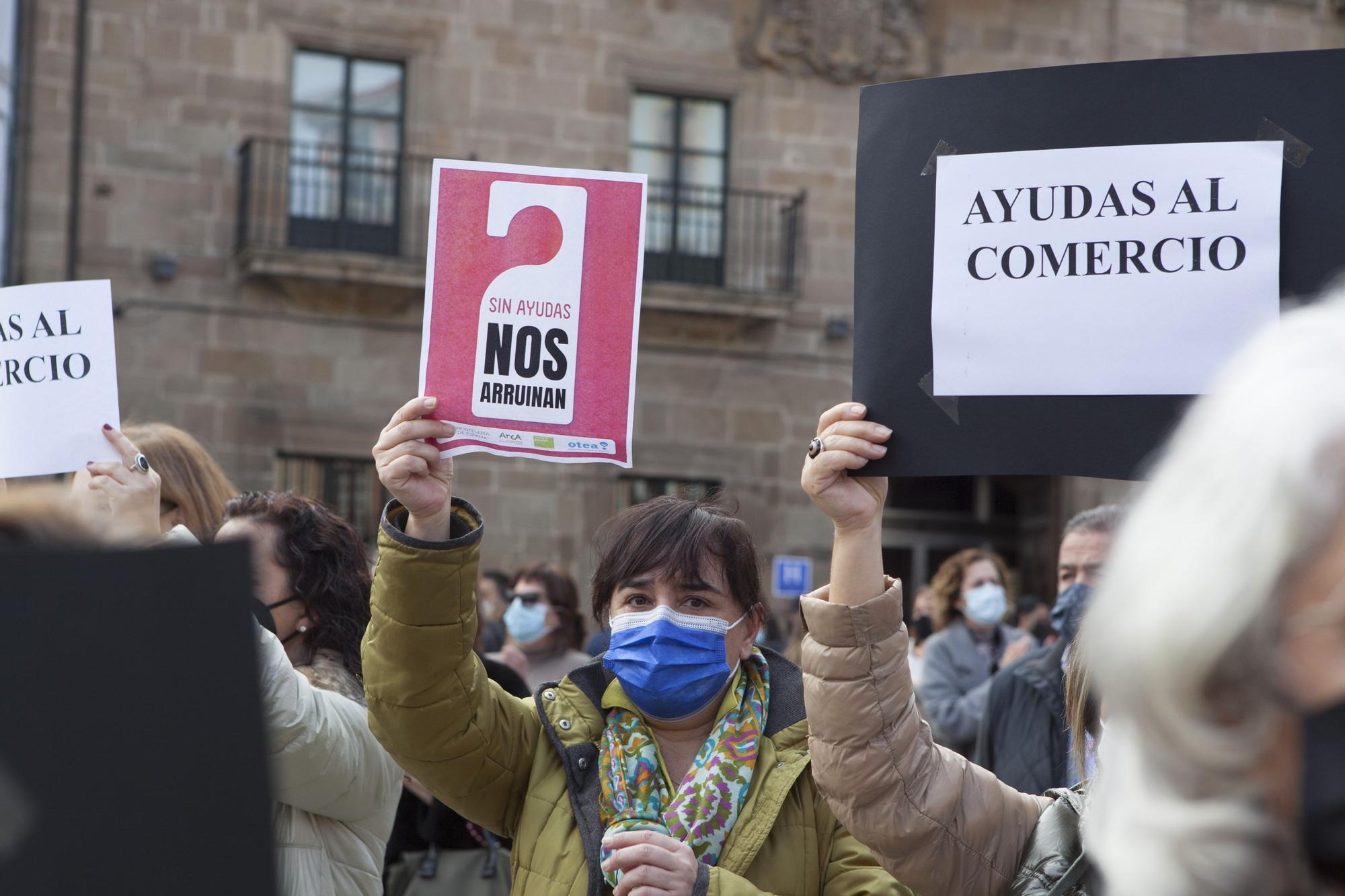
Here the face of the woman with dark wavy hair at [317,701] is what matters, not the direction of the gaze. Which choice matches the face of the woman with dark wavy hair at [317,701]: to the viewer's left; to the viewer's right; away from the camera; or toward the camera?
to the viewer's left

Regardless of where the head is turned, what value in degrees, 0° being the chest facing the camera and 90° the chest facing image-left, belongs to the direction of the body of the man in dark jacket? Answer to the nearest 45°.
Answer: approximately 45°

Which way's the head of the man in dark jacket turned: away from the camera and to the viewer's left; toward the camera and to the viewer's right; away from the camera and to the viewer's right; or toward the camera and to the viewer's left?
toward the camera and to the viewer's left

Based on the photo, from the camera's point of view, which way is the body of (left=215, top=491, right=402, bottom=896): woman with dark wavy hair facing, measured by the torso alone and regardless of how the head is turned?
to the viewer's left

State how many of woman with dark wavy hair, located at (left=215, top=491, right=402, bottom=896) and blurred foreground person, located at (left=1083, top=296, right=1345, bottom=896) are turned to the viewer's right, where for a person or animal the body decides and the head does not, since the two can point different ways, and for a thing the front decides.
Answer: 1

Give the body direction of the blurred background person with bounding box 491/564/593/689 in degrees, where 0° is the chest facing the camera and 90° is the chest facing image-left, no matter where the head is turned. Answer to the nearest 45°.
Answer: approximately 45°

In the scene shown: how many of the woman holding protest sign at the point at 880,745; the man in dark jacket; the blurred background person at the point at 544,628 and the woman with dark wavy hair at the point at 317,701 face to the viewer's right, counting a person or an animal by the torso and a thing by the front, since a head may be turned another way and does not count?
0

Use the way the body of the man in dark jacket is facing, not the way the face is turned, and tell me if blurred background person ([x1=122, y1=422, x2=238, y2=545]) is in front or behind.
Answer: in front
